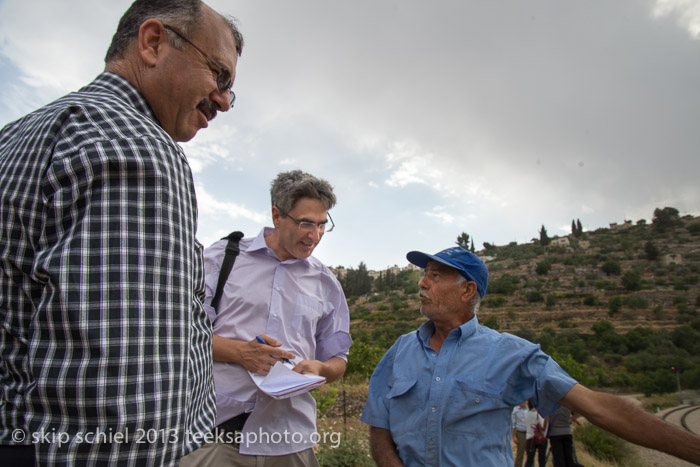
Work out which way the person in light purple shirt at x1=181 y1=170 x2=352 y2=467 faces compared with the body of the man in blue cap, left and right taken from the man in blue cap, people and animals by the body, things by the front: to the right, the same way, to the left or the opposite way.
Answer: to the left

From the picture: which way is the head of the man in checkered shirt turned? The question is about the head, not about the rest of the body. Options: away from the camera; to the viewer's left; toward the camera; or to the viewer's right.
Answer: to the viewer's right

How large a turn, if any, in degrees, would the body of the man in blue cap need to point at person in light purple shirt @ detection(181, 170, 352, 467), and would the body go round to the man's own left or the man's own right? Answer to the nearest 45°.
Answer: approximately 45° to the man's own right

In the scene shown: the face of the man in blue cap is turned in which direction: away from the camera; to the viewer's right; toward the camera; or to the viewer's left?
to the viewer's left

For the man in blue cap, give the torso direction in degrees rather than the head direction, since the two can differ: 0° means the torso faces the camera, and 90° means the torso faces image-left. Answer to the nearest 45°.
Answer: approximately 45°

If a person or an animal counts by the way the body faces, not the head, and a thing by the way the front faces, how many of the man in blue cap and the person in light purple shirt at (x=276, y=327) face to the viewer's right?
0

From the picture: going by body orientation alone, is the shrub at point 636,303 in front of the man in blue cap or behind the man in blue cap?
behind

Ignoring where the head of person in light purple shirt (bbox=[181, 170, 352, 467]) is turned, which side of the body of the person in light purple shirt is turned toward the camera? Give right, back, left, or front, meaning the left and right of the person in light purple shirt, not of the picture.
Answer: front
